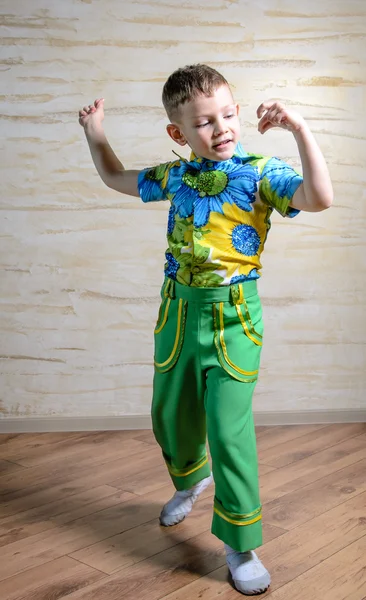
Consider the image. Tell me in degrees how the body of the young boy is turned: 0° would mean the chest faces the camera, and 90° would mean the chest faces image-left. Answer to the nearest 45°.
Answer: approximately 0°
